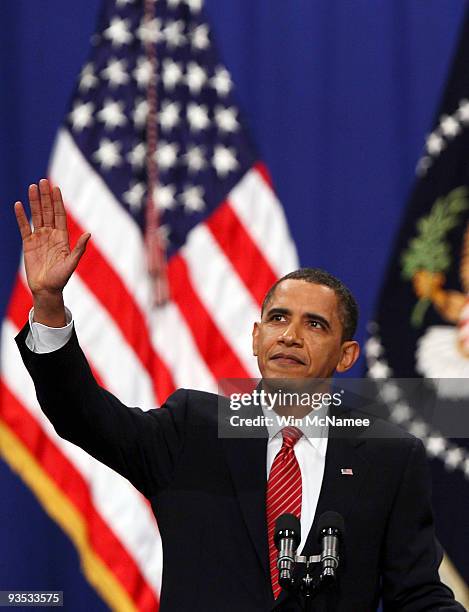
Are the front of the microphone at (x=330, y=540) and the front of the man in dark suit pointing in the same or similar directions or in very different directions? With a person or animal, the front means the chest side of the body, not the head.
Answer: very different directions

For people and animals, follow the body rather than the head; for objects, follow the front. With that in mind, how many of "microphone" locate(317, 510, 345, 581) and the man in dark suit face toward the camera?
1

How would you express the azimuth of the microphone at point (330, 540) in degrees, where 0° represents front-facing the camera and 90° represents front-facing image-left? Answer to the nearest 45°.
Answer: approximately 180°

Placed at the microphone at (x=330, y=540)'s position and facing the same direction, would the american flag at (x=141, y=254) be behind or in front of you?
in front
